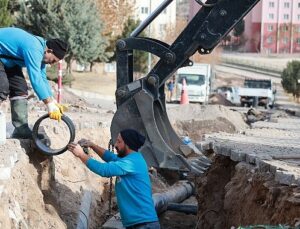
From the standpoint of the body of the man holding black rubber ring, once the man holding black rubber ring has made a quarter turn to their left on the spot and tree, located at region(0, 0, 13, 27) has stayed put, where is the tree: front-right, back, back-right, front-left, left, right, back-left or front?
front

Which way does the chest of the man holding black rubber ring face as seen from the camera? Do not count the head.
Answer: to the viewer's right

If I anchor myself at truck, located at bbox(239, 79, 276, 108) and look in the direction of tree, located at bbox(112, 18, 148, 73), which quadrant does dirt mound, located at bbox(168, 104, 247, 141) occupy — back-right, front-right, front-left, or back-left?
back-left

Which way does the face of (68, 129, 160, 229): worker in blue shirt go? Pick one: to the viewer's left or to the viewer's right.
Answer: to the viewer's left

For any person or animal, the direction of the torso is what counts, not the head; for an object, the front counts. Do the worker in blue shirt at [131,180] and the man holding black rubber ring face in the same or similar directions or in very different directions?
very different directions

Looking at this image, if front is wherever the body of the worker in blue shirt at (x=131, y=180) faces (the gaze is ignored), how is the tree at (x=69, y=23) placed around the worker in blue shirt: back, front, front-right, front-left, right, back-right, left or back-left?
right

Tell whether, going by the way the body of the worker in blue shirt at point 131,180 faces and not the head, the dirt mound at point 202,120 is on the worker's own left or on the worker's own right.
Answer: on the worker's own right

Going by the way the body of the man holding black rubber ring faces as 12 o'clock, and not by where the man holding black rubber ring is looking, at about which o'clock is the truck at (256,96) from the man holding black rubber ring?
The truck is roughly at 10 o'clock from the man holding black rubber ring.

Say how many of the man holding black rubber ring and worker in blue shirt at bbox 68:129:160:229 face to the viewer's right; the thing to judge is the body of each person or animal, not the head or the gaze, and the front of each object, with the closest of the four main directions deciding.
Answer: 1

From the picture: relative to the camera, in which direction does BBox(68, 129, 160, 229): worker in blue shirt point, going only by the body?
to the viewer's left

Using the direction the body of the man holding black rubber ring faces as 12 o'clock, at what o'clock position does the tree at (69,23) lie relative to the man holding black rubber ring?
The tree is roughly at 9 o'clock from the man holding black rubber ring.

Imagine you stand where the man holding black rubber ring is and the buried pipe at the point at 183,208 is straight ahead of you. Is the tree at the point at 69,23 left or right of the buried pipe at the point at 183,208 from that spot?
left

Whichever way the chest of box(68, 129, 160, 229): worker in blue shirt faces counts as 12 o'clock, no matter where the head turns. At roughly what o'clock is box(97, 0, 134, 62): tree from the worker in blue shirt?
The tree is roughly at 3 o'clock from the worker in blue shirt.

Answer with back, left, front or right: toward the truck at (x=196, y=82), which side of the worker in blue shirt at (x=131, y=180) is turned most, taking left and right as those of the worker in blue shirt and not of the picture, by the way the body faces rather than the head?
right
